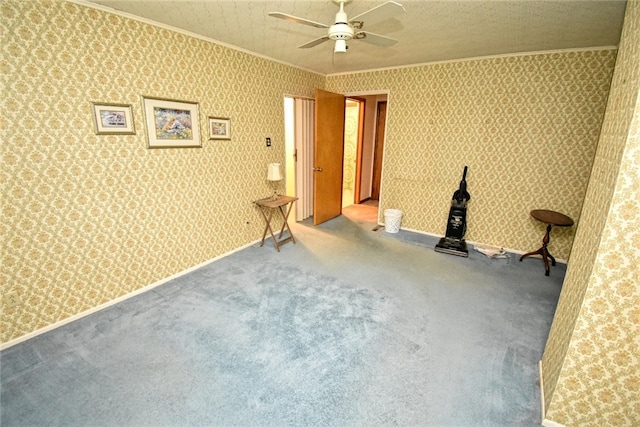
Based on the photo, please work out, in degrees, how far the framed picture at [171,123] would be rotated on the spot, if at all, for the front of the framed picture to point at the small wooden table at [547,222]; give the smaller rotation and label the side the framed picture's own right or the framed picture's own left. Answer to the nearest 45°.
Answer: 0° — it already faces it

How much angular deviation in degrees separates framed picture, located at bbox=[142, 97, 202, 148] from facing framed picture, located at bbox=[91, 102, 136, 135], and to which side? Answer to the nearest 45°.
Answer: approximately 90° to its right

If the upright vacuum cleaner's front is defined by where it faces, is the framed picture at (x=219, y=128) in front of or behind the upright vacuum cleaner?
in front

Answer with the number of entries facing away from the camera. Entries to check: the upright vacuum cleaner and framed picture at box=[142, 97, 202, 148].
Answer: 0

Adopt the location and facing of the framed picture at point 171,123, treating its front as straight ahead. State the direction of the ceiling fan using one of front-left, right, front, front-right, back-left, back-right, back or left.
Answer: front

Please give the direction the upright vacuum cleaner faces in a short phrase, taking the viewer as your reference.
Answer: facing the viewer and to the left of the viewer

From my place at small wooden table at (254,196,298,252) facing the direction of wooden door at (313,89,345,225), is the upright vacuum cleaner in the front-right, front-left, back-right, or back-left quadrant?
front-right

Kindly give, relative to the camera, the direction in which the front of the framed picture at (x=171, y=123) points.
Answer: facing the viewer and to the right of the viewer

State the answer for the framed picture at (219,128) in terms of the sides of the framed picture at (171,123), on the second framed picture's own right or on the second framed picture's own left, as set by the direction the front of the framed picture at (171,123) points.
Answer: on the second framed picture's own left

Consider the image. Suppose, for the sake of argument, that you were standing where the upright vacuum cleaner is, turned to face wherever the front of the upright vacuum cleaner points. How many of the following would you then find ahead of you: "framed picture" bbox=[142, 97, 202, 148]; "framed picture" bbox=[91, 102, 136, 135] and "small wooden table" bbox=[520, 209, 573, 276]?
2

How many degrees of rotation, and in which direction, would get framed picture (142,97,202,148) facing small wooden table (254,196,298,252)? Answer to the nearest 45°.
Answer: approximately 45° to its left

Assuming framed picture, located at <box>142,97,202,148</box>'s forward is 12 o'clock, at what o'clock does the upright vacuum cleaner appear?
The upright vacuum cleaner is roughly at 11 o'clock from the framed picture.

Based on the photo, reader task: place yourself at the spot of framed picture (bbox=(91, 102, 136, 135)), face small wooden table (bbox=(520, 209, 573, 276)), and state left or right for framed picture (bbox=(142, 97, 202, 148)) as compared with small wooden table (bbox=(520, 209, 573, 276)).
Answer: left

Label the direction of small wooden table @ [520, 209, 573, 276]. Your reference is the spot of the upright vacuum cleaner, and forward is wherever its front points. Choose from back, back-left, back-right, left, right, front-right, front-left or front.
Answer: back-left
